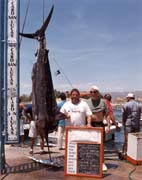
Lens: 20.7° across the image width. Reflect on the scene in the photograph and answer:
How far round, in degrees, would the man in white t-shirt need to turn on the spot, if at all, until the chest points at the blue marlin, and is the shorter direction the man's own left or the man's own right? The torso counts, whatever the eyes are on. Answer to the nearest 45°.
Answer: approximately 45° to the man's own right

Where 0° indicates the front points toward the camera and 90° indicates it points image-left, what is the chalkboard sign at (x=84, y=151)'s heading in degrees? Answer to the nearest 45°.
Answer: approximately 0°

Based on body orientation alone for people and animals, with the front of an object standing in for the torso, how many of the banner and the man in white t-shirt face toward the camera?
2

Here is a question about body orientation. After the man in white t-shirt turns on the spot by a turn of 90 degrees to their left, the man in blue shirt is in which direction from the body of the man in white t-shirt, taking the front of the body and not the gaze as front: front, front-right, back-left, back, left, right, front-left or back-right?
front-left

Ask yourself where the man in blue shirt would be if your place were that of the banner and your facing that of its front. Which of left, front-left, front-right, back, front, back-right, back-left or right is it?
back-left

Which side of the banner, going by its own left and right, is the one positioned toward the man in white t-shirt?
left
